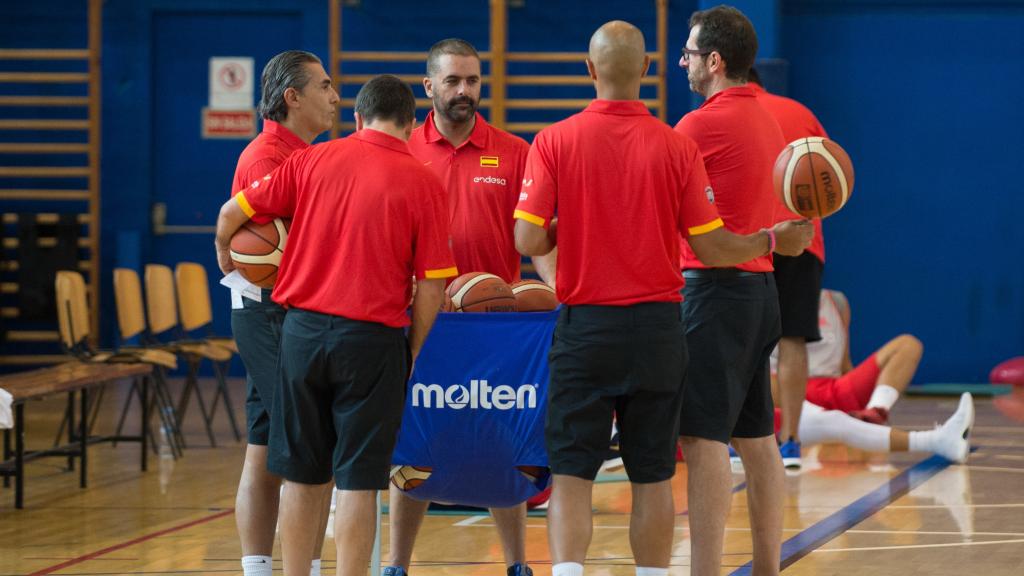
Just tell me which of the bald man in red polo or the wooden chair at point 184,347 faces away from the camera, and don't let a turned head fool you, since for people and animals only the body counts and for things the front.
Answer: the bald man in red polo

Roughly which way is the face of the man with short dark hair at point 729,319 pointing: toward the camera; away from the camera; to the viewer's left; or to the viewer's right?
to the viewer's left

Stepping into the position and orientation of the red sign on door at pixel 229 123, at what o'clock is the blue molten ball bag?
The blue molten ball bag is roughly at 12 o'clock from the red sign on door.

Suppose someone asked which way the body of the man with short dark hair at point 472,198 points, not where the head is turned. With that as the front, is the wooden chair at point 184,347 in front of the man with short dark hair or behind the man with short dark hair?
behind

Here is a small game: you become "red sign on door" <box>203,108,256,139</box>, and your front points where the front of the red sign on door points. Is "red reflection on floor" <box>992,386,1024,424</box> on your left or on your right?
on your left

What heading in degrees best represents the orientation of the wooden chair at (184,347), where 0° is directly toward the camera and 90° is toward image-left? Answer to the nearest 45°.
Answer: approximately 315°

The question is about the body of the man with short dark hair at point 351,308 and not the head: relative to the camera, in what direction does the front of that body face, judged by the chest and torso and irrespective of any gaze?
away from the camera

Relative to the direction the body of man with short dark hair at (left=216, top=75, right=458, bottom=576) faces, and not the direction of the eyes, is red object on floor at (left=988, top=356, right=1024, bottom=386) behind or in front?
in front

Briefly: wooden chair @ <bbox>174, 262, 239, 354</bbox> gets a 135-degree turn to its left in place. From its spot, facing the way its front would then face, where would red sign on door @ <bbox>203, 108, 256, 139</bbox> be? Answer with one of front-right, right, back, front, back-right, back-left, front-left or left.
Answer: front

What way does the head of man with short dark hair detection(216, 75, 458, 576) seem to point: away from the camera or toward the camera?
away from the camera

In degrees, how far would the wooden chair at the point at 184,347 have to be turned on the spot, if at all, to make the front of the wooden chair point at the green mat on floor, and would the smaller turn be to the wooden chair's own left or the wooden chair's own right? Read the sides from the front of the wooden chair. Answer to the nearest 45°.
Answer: approximately 45° to the wooden chair's own left

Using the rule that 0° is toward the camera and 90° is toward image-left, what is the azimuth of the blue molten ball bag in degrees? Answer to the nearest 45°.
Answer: approximately 0°

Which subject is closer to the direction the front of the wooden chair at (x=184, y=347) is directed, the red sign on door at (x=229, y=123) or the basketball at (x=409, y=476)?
the basketball

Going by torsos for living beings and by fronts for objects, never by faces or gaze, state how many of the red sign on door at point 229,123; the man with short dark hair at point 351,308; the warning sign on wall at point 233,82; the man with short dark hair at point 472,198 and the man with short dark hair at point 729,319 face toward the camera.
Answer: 3

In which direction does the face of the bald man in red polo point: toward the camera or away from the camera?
away from the camera

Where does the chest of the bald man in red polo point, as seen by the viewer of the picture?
away from the camera
